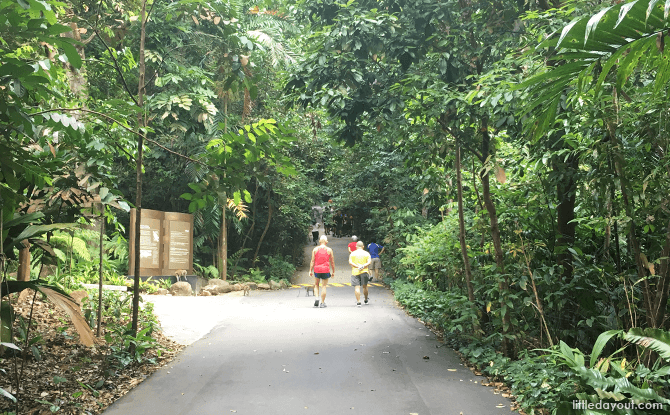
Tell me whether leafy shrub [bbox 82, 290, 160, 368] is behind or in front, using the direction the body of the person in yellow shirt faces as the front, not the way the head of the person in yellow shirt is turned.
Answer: behind

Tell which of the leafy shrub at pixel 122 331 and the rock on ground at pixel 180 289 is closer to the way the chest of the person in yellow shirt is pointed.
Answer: the rock on ground

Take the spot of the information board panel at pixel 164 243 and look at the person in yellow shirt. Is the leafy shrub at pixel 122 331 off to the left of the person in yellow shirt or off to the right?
right

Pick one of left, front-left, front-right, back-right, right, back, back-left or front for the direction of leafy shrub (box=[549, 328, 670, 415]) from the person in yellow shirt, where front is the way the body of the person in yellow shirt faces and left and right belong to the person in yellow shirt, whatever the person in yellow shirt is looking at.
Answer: back

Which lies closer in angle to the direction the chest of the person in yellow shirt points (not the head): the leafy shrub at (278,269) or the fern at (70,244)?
the leafy shrub

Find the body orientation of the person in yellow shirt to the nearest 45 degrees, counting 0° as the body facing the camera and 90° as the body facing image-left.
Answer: approximately 180°

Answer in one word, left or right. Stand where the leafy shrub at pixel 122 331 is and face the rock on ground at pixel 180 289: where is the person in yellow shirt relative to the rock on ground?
right

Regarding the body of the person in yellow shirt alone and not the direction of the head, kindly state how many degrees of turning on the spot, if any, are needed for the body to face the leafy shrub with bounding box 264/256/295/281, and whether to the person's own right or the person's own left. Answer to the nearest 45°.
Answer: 0° — they already face it

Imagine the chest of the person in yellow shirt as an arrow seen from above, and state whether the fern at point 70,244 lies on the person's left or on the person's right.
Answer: on the person's left

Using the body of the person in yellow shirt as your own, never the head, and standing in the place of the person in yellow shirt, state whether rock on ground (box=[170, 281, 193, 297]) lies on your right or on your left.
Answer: on your left

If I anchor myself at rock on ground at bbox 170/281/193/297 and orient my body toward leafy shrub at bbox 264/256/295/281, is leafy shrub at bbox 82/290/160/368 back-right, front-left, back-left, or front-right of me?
back-right
